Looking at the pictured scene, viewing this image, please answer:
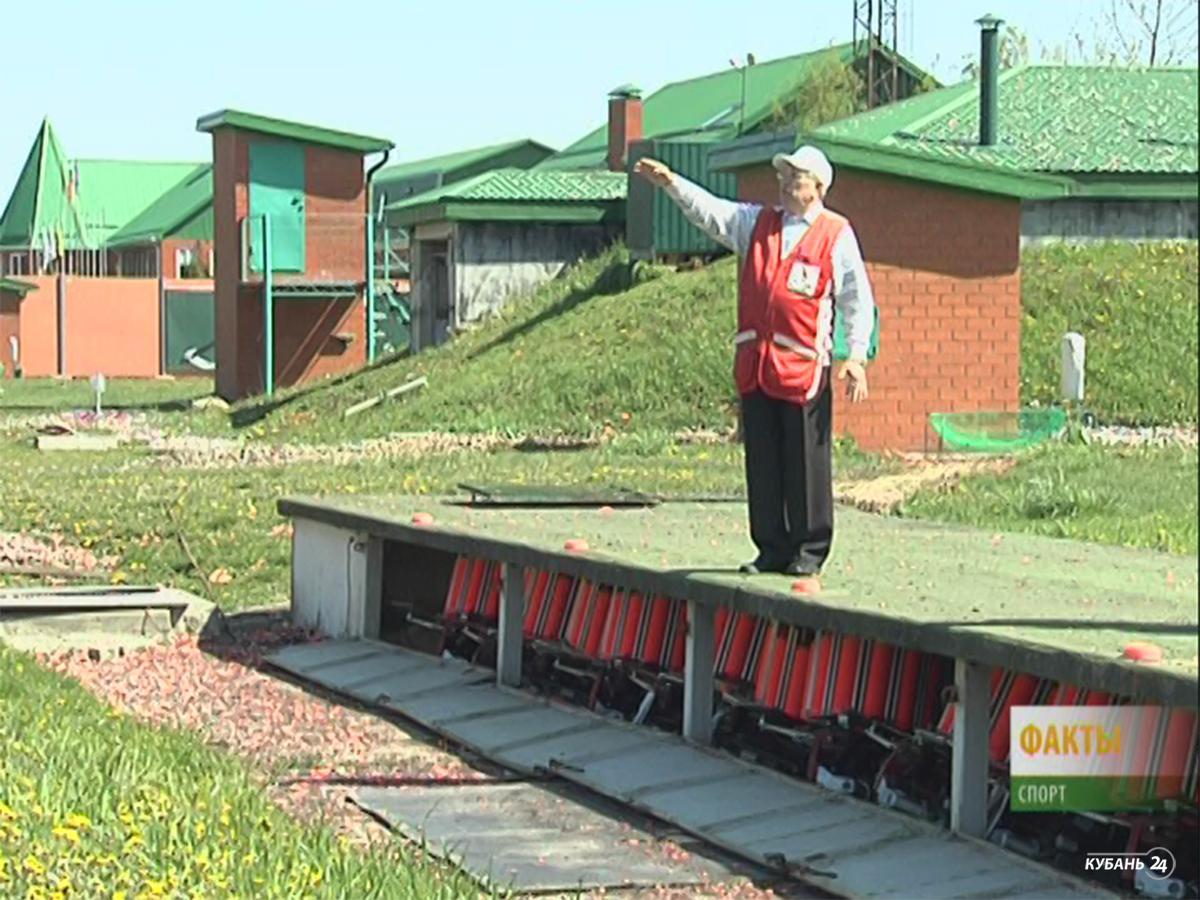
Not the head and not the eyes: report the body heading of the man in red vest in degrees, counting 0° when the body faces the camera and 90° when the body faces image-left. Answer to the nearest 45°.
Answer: approximately 45°

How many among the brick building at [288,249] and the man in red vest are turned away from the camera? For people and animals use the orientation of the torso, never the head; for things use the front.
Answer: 0

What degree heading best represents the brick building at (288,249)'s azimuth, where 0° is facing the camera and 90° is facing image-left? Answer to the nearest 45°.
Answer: approximately 315°

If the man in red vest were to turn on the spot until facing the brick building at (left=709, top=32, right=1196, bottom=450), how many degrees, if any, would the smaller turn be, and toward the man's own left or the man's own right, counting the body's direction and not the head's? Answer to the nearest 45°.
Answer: approximately 135° to the man's own right

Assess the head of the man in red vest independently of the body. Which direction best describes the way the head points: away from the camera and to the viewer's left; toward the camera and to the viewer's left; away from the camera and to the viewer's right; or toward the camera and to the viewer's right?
toward the camera and to the viewer's left
